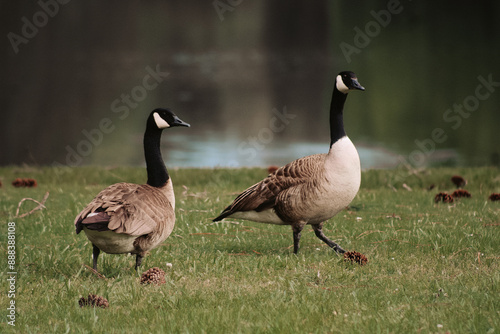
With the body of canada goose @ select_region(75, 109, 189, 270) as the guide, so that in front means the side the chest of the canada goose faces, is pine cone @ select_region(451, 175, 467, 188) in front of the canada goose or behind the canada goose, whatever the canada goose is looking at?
in front

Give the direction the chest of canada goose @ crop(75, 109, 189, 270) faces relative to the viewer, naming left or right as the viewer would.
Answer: facing away from the viewer and to the right of the viewer

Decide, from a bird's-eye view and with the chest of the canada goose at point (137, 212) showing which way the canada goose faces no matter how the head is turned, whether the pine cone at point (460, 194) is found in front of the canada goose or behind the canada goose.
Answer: in front

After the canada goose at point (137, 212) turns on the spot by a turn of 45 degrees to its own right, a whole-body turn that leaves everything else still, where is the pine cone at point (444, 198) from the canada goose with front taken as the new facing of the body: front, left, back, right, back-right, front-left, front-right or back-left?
front-left

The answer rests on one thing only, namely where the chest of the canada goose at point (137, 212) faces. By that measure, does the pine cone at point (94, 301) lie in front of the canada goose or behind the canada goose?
behind

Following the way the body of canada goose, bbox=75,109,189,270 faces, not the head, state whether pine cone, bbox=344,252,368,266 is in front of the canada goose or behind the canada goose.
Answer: in front
